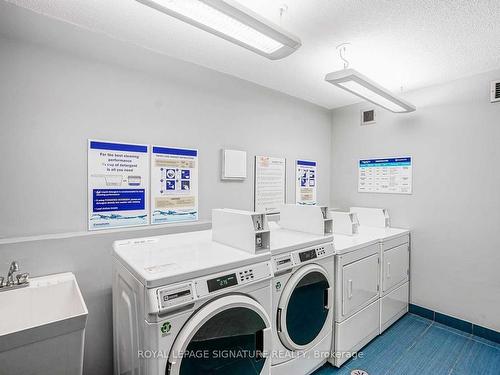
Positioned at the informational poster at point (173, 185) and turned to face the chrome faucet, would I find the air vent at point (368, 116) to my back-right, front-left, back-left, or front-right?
back-left

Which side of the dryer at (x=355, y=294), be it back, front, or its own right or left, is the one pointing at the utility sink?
right

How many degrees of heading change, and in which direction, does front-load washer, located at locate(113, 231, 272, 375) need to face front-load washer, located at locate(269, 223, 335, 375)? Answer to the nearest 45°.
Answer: approximately 90° to its left

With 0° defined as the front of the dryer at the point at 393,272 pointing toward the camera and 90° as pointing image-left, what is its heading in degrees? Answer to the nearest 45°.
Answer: approximately 315°

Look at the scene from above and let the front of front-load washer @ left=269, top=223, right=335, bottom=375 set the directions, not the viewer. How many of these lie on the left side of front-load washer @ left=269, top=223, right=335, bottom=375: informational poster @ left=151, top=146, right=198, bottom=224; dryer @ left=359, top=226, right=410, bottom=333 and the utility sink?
1

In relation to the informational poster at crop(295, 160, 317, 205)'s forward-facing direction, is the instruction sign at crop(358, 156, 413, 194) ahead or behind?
ahead
